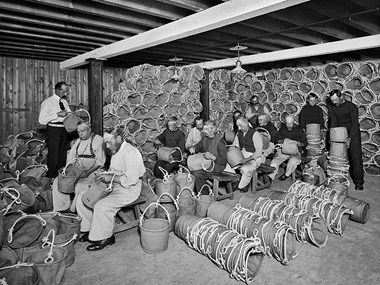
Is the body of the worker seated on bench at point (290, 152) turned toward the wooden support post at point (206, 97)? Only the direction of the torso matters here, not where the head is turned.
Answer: no

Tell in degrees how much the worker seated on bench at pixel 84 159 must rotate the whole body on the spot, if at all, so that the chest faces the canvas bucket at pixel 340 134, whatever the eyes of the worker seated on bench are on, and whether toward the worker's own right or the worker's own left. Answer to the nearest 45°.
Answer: approximately 135° to the worker's own left

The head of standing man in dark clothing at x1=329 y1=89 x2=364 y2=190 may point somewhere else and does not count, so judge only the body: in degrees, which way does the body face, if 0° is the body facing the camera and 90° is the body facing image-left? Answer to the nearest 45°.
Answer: approximately 45°

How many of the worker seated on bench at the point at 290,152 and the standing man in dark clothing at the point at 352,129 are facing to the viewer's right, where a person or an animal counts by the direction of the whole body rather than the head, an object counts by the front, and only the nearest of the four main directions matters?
0

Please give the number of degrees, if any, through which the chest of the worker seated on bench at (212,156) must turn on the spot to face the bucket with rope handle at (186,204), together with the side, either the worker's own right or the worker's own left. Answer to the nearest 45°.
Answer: approximately 45° to the worker's own left

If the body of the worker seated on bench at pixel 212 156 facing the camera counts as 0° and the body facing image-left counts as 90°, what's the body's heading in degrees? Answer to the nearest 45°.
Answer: approximately 45°

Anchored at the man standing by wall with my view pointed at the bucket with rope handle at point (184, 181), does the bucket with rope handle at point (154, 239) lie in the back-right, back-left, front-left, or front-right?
front-right

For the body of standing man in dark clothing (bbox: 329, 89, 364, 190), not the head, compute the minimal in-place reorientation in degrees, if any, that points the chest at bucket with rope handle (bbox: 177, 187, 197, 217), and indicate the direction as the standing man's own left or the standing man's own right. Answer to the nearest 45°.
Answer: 0° — they already face it

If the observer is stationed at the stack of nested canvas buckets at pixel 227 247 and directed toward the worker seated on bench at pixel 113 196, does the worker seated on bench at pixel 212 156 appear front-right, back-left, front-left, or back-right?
front-right

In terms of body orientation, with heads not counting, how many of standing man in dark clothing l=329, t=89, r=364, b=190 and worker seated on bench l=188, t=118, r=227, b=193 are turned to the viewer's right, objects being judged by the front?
0

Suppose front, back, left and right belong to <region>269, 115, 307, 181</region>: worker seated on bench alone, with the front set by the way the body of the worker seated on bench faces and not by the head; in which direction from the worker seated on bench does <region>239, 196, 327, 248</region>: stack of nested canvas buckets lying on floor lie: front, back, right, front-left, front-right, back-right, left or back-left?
front-left

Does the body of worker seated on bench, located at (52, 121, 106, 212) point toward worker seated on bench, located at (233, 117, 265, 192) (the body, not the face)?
no

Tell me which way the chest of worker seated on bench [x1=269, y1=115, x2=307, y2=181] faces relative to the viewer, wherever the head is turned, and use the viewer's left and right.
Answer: facing the viewer and to the left of the viewer
